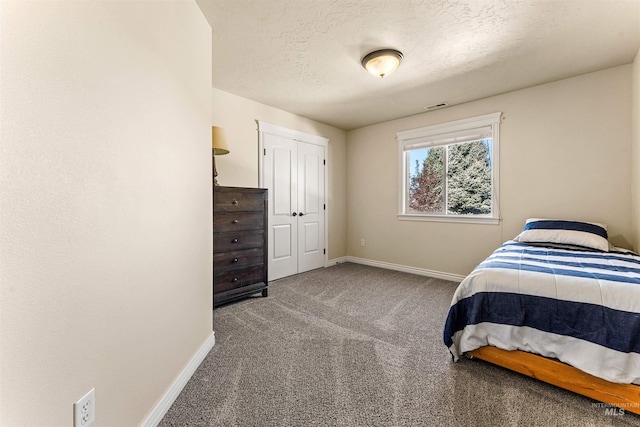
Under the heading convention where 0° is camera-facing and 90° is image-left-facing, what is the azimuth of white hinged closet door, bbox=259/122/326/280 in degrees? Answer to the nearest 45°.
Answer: approximately 315°

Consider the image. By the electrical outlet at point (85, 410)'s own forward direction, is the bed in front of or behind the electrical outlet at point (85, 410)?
in front

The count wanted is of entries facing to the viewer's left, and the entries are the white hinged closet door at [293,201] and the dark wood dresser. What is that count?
0

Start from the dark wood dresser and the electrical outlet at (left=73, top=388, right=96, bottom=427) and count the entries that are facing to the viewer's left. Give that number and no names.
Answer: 0

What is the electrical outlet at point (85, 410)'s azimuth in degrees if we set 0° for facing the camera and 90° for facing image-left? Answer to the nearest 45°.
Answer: approximately 315°

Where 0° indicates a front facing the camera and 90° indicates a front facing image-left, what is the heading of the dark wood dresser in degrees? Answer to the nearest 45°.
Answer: approximately 315°

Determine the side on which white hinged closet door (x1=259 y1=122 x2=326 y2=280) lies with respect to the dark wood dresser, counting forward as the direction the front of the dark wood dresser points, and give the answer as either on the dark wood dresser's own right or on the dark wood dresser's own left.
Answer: on the dark wood dresser's own left

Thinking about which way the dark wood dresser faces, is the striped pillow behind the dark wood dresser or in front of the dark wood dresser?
in front

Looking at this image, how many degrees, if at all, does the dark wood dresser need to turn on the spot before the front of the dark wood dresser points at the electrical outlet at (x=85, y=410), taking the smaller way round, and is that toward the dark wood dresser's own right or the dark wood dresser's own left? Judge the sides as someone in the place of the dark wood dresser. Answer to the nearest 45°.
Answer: approximately 45° to the dark wood dresser's own right
